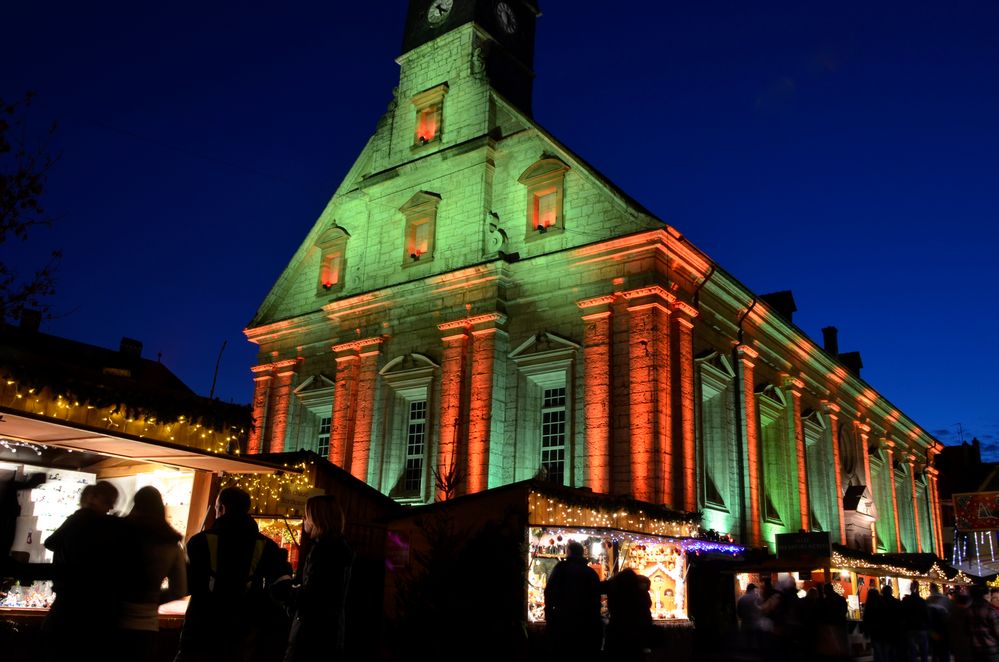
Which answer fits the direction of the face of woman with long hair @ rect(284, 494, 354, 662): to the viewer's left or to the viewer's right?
to the viewer's left

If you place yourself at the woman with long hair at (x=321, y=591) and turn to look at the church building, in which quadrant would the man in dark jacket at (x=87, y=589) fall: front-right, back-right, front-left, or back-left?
back-left

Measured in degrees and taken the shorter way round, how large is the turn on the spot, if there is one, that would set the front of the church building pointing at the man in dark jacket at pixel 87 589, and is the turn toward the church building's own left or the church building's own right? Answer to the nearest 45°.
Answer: approximately 45° to the church building's own left

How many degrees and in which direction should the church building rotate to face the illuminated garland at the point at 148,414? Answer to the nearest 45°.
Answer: approximately 45° to its left

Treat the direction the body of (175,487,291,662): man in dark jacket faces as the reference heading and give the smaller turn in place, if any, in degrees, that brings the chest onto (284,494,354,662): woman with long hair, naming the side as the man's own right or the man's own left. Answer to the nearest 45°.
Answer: approximately 45° to the man's own right

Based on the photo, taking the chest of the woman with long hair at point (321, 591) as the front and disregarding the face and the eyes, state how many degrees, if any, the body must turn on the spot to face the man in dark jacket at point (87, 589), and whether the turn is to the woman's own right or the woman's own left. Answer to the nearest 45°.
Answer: approximately 45° to the woman's own left

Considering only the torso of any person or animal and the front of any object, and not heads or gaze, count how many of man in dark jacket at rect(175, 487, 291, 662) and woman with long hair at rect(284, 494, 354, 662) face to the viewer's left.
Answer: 1

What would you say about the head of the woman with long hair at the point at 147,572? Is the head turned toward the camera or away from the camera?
away from the camera

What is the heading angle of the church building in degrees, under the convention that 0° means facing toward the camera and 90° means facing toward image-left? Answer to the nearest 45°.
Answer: approximately 45°

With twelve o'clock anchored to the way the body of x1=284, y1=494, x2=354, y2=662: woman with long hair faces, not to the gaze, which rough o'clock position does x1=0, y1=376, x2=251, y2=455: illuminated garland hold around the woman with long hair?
The illuminated garland is roughly at 2 o'clock from the woman with long hair.

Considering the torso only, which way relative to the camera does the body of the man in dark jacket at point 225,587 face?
away from the camera

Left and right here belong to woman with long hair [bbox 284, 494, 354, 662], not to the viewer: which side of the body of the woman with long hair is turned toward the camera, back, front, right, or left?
left
